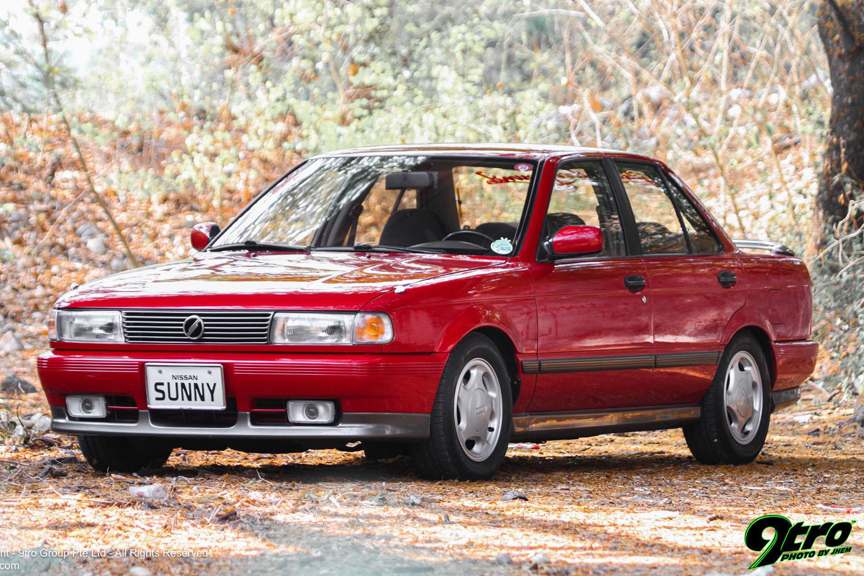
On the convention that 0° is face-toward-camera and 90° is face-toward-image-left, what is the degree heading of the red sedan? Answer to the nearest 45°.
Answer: approximately 45°

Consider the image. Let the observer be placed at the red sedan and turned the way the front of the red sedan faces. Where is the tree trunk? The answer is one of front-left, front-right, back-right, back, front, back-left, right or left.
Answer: back
